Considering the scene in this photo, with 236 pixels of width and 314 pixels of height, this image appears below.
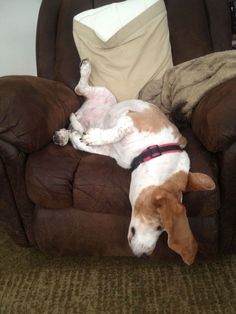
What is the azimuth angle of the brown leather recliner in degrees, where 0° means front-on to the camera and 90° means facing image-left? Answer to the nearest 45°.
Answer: approximately 0°
